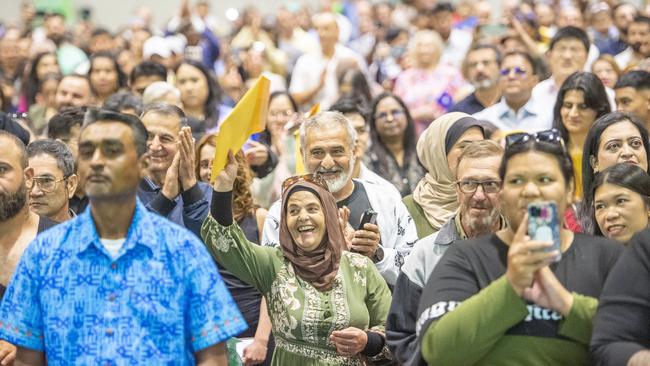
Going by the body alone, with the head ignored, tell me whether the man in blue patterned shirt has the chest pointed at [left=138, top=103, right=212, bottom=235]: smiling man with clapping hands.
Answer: no

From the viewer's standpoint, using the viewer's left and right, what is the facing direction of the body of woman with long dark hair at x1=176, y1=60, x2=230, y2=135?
facing the viewer and to the left of the viewer

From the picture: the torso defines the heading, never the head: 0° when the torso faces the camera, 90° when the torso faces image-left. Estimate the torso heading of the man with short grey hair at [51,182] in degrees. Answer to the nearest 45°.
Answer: approximately 45°

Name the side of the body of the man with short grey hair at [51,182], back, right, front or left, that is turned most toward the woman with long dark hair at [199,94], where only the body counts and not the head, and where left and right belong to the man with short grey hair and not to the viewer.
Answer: back

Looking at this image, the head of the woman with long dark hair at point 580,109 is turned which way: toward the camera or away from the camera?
toward the camera

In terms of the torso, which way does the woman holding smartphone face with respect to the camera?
toward the camera

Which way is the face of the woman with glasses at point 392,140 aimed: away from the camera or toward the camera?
toward the camera

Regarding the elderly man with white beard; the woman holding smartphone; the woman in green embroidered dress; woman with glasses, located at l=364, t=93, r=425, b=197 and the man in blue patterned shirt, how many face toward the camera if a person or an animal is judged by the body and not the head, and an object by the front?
5

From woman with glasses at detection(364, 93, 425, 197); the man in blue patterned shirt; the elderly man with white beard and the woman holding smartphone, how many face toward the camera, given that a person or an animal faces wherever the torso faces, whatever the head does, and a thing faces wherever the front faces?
4

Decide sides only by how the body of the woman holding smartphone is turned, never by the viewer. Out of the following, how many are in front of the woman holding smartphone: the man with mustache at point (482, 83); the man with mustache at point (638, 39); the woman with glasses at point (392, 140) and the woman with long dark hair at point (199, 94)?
0

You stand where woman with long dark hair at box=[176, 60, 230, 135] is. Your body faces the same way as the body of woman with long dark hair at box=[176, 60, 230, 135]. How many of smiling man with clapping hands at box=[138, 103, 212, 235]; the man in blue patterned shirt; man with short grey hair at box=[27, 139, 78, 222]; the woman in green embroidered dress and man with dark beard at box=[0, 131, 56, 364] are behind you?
0

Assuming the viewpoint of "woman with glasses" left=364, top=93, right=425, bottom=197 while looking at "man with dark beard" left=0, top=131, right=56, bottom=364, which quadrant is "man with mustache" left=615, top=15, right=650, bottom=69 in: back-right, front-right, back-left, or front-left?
back-left

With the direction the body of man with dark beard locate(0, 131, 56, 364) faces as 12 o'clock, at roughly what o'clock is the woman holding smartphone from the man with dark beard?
The woman holding smartphone is roughly at 9 o'clock from the man with dark beard.

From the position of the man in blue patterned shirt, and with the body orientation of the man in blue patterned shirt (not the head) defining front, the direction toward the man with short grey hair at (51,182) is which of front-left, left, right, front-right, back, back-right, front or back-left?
back

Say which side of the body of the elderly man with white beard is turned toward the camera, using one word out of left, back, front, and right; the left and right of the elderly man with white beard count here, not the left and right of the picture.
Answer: front

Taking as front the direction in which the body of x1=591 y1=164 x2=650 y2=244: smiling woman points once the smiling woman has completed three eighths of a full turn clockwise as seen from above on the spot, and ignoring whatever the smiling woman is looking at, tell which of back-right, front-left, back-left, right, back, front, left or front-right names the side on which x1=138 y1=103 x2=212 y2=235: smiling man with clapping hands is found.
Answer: left

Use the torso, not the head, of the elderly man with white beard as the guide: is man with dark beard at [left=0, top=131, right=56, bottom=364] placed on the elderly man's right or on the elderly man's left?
on the elderly man's right

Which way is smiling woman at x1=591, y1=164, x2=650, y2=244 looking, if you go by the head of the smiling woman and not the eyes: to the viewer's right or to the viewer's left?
to the viewer's left
